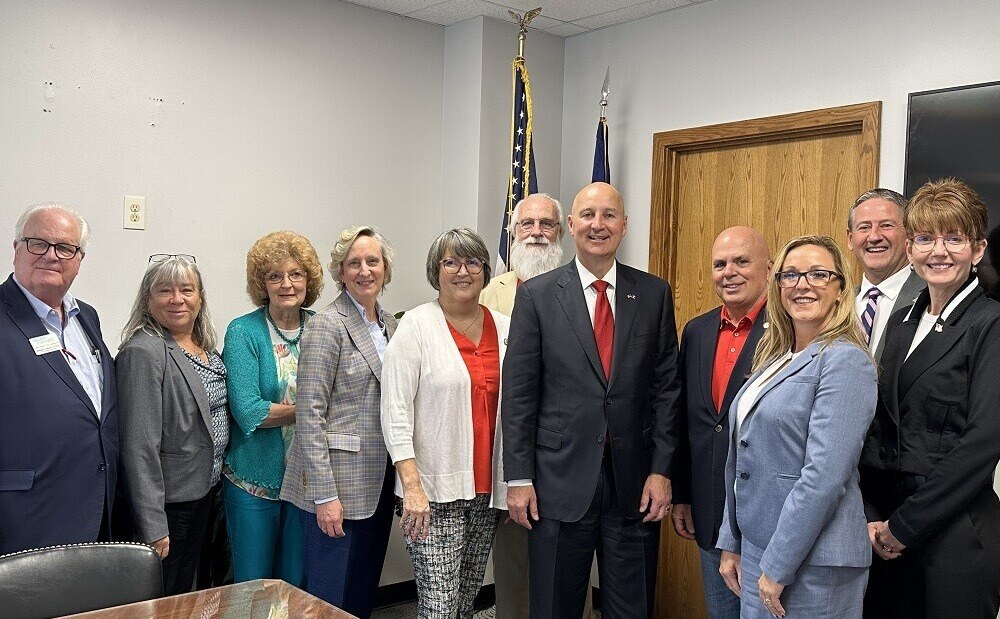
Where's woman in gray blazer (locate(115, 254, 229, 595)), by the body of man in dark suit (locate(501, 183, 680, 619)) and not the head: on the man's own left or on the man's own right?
on the man's own right

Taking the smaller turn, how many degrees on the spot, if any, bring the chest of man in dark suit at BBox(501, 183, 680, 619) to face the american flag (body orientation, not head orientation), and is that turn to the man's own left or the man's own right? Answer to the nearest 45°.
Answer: approximately 180°

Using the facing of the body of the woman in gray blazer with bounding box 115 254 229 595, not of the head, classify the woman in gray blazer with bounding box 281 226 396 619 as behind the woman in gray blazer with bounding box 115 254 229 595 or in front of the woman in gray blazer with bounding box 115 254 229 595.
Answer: in front

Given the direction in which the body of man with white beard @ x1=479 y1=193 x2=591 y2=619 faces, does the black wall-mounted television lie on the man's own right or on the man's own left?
on the man's own left

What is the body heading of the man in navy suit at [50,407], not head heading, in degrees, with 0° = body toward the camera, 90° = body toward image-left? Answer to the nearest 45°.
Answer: approximately 315°

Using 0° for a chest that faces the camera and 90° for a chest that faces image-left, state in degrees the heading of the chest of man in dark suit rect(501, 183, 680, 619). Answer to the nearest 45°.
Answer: approximately 0°

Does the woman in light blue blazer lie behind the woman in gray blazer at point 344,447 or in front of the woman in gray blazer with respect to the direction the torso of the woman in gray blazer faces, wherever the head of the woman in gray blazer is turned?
in front

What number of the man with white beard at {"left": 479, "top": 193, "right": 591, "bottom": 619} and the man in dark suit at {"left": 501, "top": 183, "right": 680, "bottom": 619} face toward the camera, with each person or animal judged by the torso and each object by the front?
2
